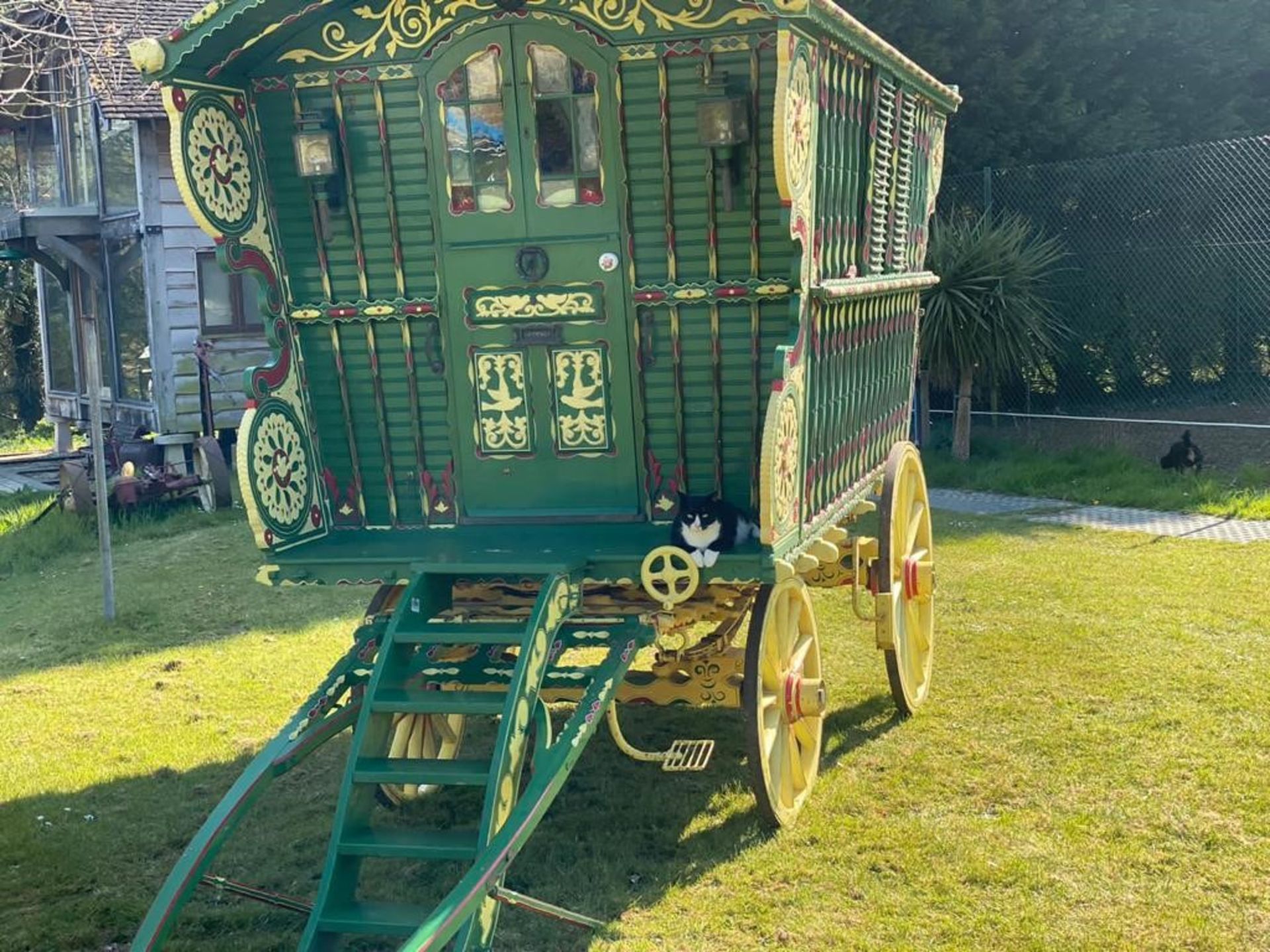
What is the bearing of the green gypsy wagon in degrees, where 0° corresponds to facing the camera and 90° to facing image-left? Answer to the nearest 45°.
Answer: approximately 45°

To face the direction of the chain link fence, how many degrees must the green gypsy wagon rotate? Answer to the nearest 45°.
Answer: approximately 180°

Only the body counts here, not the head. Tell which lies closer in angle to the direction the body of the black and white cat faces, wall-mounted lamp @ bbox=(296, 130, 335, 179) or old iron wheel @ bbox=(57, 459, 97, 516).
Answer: the wall-mounted lamp

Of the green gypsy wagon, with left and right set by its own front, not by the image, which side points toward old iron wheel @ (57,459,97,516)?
right

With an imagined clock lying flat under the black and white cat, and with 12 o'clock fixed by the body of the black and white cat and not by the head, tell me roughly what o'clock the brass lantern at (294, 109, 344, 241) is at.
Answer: The brass lantern is roughly at 2 o'clock from the black and white cat.

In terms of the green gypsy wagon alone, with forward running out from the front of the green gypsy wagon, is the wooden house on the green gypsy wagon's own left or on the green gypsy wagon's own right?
on the green gypsy wagon's own right

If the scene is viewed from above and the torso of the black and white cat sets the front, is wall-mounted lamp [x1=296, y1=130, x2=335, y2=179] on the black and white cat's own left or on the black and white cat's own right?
on the black and white cat's own right

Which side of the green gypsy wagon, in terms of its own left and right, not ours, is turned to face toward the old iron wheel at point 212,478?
right
